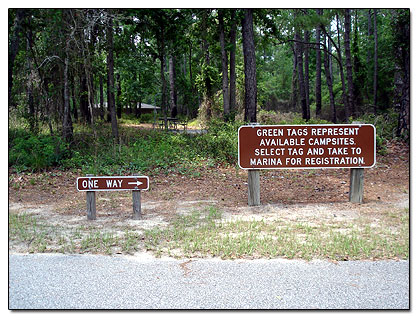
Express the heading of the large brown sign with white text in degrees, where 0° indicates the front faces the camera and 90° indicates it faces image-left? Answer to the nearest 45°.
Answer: approximately 0°

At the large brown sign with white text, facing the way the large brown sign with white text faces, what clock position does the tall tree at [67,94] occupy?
The tall tree is roughly at 4 o'clock from the large brown sign with white text.

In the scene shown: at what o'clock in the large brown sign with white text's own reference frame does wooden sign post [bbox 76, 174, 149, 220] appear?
The wooden sign post is roughly at 2 o'clock from the large brown sign with white text.
